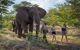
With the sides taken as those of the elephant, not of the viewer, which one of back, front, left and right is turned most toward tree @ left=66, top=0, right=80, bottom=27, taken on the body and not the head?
left

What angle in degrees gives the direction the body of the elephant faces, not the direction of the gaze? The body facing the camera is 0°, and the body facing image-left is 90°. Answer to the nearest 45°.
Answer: approximately 315°
